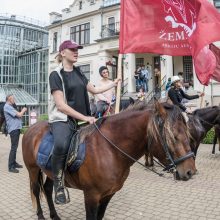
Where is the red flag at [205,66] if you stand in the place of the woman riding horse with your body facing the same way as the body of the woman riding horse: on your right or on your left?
on your left

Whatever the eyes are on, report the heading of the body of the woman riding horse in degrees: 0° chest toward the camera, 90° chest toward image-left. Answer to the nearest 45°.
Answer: approximately 315°

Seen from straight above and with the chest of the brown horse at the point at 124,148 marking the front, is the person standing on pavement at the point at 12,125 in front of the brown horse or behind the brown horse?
behind

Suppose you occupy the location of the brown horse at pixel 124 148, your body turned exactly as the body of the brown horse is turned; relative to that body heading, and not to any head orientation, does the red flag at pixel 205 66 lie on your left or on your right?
on your left

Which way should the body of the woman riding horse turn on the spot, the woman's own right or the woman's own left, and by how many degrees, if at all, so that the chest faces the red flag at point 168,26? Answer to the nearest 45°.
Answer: approximately 90° to the woman's own left

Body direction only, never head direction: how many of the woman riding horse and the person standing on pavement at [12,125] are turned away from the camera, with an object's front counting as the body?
0

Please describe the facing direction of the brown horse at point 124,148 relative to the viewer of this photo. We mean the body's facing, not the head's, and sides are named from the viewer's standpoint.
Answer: facing the viewer and to the right of the viewer

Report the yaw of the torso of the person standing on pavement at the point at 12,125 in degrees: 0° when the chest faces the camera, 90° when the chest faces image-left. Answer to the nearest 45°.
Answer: approximately 270°
